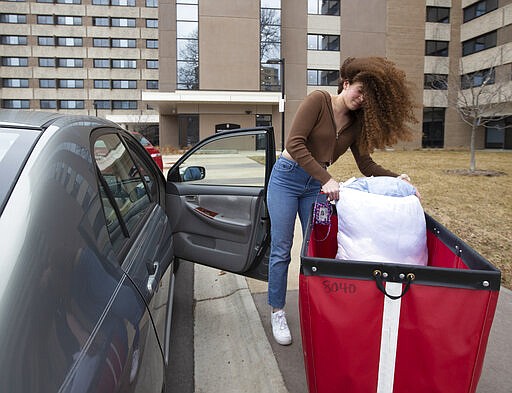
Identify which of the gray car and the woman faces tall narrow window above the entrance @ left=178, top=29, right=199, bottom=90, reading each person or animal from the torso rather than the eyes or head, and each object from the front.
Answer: the gray car

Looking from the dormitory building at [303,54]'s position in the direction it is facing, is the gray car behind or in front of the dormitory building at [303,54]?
in front

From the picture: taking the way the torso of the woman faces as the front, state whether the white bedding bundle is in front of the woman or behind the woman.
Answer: in front

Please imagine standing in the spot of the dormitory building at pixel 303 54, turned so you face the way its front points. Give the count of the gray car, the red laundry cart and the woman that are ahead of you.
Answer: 3

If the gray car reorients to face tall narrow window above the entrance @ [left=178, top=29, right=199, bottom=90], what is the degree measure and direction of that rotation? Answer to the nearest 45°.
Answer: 0° — it already faces it

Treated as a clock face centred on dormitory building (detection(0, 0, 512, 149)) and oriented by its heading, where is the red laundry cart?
The red laundry cart is roughly at 12 o'clock from the dormitory building.

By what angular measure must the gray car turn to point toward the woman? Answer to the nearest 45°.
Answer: approximately 45° to its right

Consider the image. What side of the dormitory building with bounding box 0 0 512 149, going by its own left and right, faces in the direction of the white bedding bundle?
front

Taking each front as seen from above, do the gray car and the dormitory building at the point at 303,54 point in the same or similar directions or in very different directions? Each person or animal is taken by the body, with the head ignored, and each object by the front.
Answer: very different directions

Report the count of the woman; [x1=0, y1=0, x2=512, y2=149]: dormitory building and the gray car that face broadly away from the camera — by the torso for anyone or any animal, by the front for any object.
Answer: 1

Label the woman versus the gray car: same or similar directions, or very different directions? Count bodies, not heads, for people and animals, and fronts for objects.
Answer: very different directions

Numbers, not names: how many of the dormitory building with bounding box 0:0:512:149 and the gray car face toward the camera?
1

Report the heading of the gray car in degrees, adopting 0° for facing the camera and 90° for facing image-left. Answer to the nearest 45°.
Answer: approximately 180°

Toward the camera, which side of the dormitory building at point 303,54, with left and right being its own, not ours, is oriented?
front
